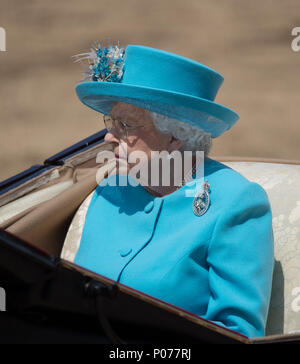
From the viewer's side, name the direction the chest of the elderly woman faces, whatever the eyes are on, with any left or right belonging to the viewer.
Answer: facing the viewer and to the left of the viewer

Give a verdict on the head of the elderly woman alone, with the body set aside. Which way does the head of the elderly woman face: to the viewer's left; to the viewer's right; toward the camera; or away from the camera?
to the viewer's left
